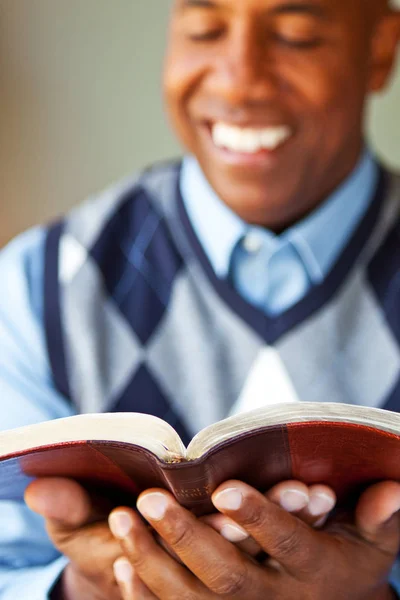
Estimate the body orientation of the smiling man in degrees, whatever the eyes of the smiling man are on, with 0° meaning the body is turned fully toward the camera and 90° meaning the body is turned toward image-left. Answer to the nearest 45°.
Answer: approximately 0°
